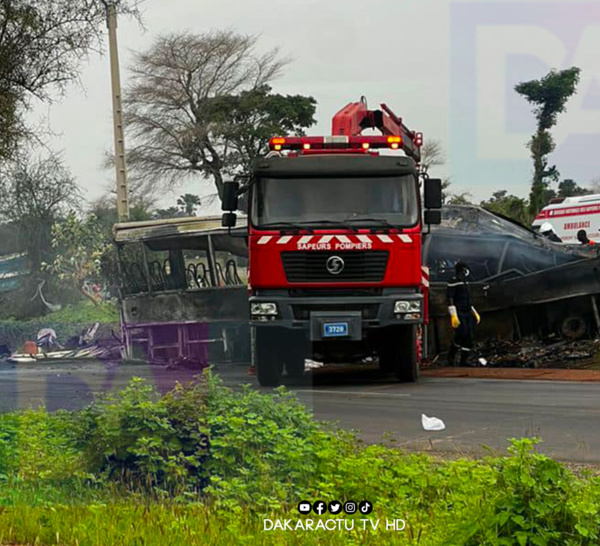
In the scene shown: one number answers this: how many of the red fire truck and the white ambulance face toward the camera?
1

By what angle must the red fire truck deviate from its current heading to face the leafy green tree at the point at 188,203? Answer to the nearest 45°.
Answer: approximately 180°

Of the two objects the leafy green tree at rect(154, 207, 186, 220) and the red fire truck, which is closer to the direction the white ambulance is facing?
the leafy green tree

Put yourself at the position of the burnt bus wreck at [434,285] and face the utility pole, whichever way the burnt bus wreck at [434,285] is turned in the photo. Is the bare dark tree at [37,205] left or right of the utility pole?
right

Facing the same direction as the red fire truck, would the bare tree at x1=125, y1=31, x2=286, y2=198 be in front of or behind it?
behind

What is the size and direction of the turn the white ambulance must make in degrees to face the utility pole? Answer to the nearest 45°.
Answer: approximately 45° to its left

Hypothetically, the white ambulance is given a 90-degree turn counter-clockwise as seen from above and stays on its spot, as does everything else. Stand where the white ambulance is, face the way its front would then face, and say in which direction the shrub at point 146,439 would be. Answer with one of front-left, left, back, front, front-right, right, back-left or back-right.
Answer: front

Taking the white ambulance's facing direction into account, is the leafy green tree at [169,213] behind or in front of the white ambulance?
in front

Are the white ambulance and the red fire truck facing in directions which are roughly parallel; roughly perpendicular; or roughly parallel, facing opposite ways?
roughly perpendicular

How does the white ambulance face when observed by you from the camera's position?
facing to the left of the viewer

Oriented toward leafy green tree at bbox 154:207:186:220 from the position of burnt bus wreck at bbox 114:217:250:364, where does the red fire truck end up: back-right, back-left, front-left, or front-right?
back-right

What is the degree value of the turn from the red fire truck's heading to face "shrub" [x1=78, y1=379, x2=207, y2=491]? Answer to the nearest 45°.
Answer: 0° — it already faces it

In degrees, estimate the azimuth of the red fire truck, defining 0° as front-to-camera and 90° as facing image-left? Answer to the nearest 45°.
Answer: approximately 0°

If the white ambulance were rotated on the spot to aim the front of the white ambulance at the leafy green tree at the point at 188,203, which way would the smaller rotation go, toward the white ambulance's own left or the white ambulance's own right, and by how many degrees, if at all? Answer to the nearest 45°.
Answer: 0° — it already faces it
